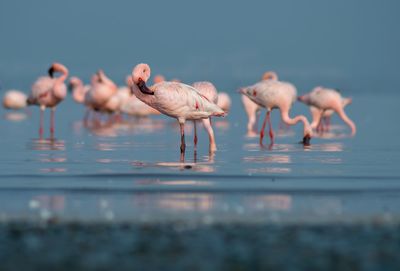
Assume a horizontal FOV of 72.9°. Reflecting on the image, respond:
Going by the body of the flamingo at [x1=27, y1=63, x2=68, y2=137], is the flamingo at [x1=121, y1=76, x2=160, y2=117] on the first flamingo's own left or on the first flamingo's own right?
on the first flamingo's own left

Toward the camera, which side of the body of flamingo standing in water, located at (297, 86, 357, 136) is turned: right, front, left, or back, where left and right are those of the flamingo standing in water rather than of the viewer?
right

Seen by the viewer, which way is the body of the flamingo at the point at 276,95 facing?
to the viewer's right

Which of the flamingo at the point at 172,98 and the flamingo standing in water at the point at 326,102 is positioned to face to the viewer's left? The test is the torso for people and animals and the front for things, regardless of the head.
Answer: the flamingo

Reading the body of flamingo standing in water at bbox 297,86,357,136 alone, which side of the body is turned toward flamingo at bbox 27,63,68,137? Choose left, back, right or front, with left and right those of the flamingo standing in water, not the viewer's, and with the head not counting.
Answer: back

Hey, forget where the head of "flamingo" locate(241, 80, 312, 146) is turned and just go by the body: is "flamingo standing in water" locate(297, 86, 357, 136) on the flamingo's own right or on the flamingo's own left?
on the flamingo's own left

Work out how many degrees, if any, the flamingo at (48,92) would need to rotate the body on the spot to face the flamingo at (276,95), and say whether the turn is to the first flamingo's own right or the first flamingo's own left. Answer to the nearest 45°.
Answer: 0° — it already faces it

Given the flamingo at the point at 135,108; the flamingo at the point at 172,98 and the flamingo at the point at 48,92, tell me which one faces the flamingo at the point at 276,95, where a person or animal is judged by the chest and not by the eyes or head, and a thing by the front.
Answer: the flamingo at the point at 48,92

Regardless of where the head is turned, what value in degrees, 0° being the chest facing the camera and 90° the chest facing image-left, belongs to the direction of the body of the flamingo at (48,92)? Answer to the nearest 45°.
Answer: approximately 315°

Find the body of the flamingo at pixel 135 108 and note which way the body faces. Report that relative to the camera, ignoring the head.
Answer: to the viewer's left

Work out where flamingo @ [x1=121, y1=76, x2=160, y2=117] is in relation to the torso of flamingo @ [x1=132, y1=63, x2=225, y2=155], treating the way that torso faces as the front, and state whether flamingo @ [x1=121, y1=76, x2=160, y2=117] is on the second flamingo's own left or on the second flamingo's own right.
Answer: on the second flamingo's own right

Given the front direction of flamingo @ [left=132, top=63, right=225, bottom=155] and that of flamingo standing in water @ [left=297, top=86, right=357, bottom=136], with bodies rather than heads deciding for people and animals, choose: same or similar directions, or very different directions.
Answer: very different directions

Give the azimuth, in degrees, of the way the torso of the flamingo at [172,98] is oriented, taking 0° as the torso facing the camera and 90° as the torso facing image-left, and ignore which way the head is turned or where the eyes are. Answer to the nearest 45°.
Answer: approximately 90°
